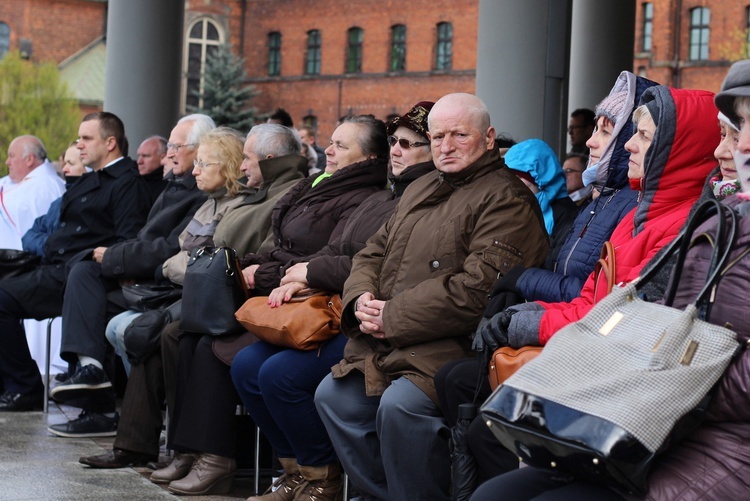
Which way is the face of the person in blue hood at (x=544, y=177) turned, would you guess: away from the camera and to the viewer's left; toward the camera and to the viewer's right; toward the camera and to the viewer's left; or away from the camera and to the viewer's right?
away from the camera and to the viewer's left

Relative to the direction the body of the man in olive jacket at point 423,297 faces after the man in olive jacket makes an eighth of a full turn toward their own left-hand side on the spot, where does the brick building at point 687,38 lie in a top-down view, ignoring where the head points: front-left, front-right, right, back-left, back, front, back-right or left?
back

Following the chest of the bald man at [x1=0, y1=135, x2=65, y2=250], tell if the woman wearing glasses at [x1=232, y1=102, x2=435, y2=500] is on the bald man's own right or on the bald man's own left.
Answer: on the bald man's own left

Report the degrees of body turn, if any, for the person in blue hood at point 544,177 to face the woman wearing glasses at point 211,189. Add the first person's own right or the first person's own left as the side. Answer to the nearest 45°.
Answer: approximately 45° to the first person's own right

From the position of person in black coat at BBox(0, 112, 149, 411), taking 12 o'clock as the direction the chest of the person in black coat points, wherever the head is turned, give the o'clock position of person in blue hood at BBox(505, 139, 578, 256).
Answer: The person in blue hood is roughly at 8 o'clock from the person in black coat.

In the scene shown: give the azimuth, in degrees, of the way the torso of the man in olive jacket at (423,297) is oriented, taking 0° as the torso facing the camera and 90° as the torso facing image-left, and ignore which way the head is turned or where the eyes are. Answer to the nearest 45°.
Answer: approximately 45°
